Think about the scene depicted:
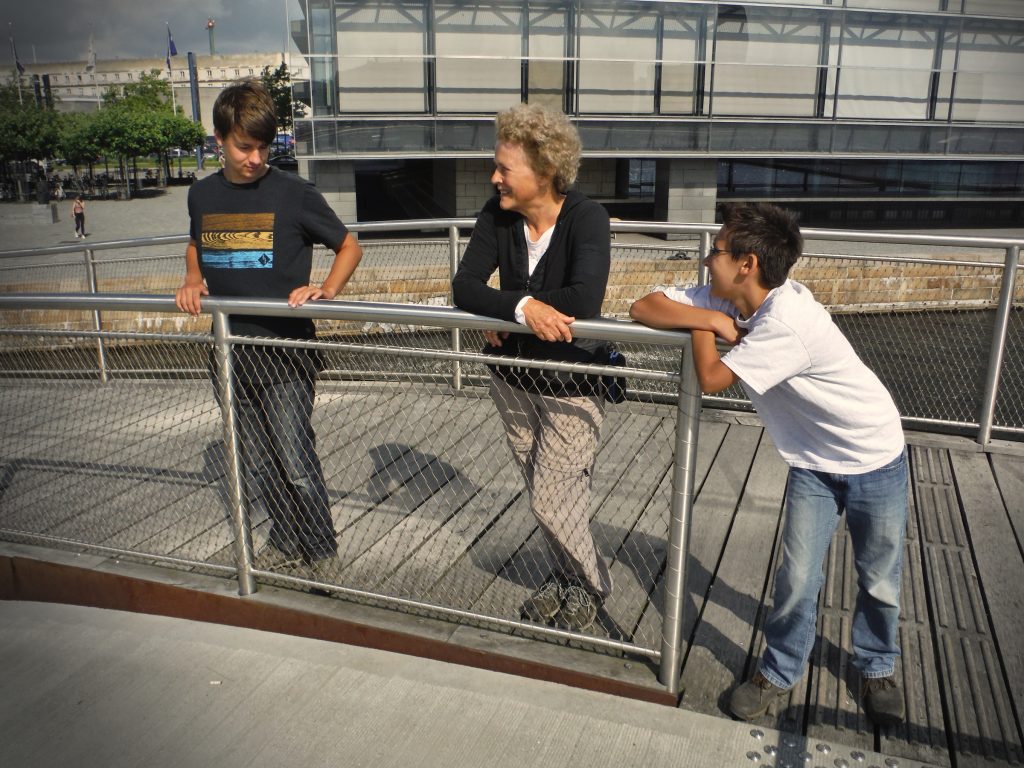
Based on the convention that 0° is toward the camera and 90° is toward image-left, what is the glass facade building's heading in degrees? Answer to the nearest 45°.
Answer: approximately 0°

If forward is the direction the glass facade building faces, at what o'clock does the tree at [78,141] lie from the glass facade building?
The tree is roughly at 4 o'clock from the glass facade building.

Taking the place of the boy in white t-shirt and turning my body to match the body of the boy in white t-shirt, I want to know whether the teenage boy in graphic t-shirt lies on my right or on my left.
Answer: on my right

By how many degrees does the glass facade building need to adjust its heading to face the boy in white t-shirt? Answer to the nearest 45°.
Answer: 0° — it already faces them

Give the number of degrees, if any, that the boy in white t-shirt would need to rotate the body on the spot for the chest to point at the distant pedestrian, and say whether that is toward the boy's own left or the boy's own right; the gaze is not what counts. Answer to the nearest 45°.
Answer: approximately 90° to the boy's own right

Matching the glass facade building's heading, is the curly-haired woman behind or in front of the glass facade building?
in front

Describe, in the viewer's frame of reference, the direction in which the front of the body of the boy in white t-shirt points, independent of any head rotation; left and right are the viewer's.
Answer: facing the viewer and to the left of the viewer

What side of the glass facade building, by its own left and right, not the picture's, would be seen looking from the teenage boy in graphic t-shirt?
front

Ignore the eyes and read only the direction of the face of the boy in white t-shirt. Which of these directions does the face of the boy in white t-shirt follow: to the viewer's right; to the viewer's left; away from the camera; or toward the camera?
to the viewer's left

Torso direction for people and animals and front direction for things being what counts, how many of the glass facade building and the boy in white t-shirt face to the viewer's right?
0

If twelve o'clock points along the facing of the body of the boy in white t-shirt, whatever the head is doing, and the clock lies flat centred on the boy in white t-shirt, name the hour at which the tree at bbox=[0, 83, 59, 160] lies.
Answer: The tree is roughly at 3 o'clock from the boy in white t-shirt.

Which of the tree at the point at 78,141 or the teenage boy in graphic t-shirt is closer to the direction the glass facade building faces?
the teenage boy in graphic t-shirt

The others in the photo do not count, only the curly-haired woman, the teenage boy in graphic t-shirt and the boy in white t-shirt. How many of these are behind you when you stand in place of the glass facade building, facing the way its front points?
0

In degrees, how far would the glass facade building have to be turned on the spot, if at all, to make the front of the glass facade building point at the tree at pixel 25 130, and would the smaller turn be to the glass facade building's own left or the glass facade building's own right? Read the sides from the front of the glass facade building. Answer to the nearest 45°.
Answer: approximately 135° to the glass facade building's own right

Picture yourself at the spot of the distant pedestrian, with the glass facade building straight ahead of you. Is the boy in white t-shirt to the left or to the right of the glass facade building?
right
